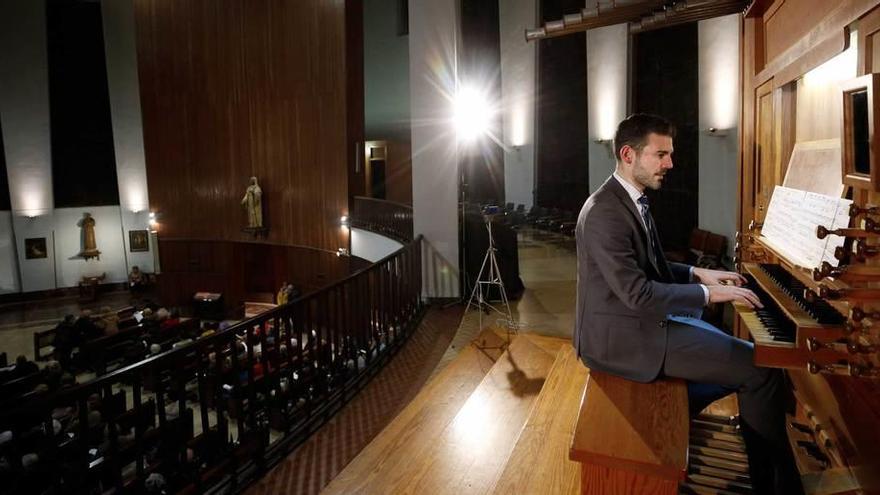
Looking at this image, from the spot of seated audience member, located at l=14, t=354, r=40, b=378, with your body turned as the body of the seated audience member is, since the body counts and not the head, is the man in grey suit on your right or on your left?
on your right

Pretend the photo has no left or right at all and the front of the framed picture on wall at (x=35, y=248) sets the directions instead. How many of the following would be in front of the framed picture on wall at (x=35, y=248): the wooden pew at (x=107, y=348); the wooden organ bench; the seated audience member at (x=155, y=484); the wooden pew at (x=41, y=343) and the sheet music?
5

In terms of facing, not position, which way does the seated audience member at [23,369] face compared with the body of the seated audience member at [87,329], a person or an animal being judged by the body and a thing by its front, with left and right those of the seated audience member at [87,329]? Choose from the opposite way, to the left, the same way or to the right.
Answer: the same way

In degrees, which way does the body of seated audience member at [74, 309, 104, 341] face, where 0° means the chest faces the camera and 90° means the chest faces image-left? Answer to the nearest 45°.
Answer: approximately 225°

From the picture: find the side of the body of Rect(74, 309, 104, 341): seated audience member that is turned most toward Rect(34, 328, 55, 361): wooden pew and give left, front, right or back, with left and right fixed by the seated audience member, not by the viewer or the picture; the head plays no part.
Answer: left

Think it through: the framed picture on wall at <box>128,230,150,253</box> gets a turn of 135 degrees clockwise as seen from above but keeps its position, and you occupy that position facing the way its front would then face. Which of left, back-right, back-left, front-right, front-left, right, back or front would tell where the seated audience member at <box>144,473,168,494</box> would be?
back-left

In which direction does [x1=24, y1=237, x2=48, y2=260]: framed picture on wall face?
toward the camera

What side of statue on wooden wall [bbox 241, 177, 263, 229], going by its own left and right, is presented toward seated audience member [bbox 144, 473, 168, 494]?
front

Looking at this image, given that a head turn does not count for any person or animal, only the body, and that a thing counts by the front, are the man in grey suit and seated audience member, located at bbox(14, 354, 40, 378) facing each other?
no

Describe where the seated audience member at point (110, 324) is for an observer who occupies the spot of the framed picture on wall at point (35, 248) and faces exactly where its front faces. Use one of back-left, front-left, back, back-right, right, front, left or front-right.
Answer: front

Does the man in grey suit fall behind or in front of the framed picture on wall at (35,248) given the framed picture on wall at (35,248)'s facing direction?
in front

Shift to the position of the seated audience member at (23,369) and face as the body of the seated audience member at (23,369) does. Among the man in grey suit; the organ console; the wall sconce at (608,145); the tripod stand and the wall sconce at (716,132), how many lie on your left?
0

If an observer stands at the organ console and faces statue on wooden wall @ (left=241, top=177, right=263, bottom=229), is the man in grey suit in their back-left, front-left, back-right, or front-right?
front-left

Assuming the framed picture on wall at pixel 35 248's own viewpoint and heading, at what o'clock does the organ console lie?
The organ console is roughly at 12 o'clock from the framed picture on wall.

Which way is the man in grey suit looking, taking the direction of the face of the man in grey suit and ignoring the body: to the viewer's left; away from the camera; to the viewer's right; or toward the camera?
to the viewer's right

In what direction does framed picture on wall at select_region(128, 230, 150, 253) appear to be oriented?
toward the camera

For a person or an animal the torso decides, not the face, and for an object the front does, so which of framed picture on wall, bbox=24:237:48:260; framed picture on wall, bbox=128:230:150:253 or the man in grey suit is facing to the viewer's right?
the man in grey suit

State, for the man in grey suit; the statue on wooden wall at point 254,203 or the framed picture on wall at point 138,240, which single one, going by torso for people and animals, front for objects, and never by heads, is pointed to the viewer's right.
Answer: the man in grey suit

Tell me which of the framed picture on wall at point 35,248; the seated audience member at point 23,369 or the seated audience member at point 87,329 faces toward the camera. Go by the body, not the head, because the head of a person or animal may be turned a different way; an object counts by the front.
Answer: the framed picture on wall

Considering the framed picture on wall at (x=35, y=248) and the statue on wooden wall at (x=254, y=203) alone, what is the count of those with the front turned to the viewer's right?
0

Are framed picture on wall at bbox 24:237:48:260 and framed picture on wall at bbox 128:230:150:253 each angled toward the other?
no
